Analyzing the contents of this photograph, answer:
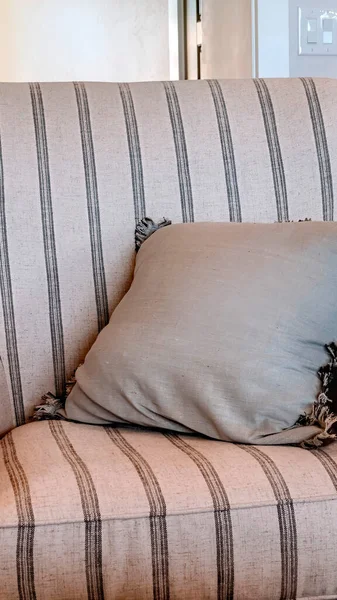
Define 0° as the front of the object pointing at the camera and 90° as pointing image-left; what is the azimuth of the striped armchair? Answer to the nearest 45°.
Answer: approximately 0°

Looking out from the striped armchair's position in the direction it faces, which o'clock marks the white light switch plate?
The white light switch plate is roughly at 7 o'clock from the striped armchair.
